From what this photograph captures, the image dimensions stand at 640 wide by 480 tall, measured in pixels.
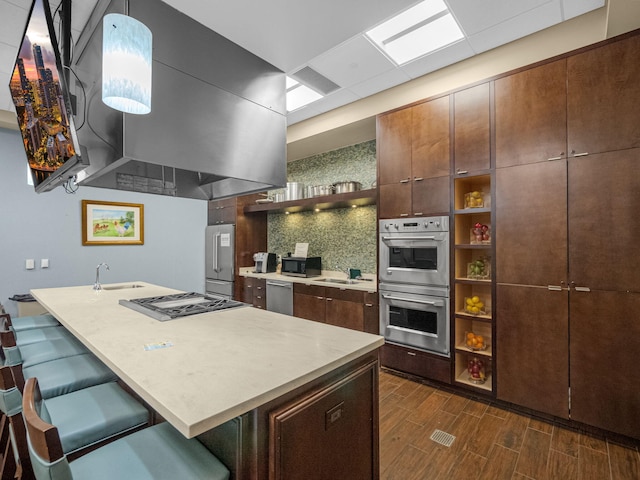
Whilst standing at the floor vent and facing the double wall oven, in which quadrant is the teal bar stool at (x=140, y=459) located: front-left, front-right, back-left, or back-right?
back-left

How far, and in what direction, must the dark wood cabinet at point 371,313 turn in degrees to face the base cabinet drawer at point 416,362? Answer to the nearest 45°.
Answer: approximately 90° to its left

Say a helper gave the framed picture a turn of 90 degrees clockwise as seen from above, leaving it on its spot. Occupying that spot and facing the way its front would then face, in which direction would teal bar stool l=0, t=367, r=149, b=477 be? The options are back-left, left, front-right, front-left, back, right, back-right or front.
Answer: left

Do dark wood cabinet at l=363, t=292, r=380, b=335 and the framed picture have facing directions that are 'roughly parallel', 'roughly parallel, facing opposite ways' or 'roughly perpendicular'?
roughly perpendicular

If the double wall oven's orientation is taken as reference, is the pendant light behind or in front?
in front

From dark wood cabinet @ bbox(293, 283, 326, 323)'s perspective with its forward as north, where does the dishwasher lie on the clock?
The dishwasher is roughly at 3 o'clock from the dark wood cabinet.

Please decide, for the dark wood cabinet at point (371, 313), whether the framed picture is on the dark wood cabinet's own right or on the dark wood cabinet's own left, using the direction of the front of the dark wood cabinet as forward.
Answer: on the dark wood cabinet's own right

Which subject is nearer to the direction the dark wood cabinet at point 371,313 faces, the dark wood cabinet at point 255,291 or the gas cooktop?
the gas cooktop
